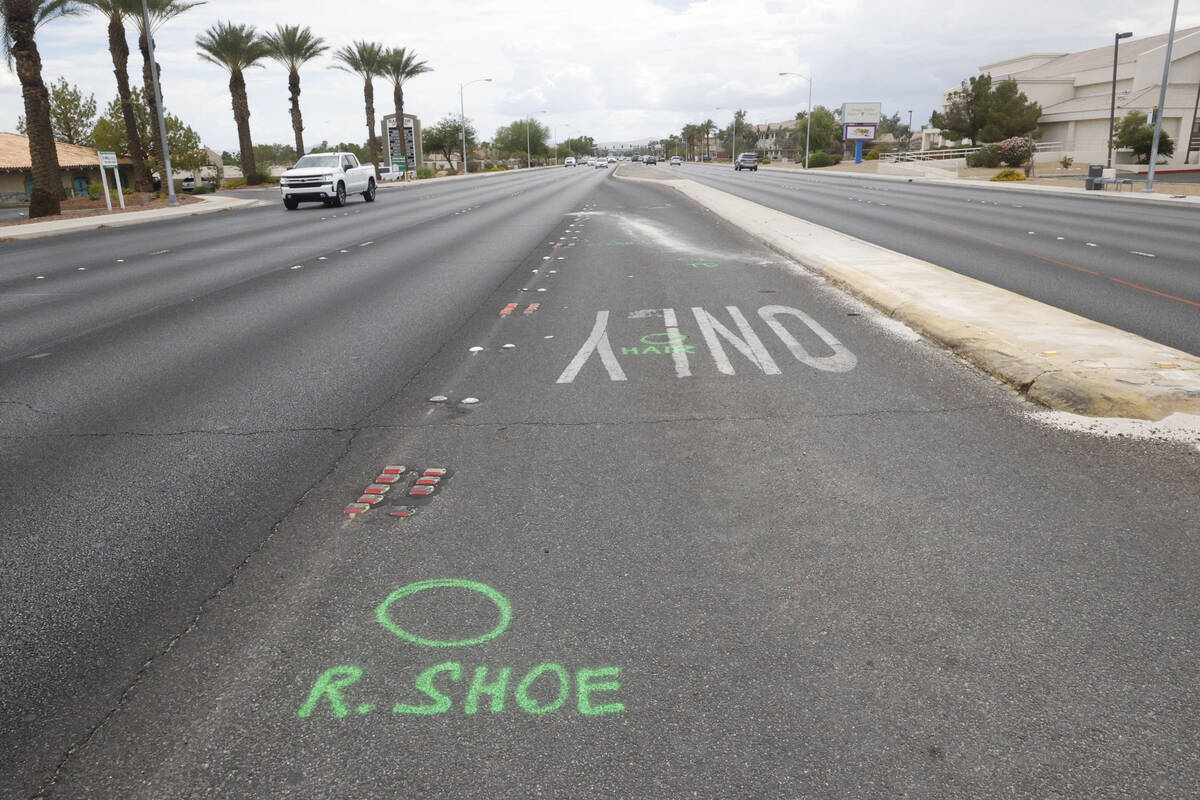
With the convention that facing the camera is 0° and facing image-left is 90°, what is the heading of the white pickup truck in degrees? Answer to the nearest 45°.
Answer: approximately 45°

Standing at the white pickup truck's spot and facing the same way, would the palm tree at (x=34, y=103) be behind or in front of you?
in front

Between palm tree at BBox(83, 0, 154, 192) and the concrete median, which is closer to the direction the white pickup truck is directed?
the concrete median

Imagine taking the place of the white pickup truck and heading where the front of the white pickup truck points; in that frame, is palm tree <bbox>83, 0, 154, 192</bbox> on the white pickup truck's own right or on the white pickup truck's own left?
on the white pickup truck's own right
